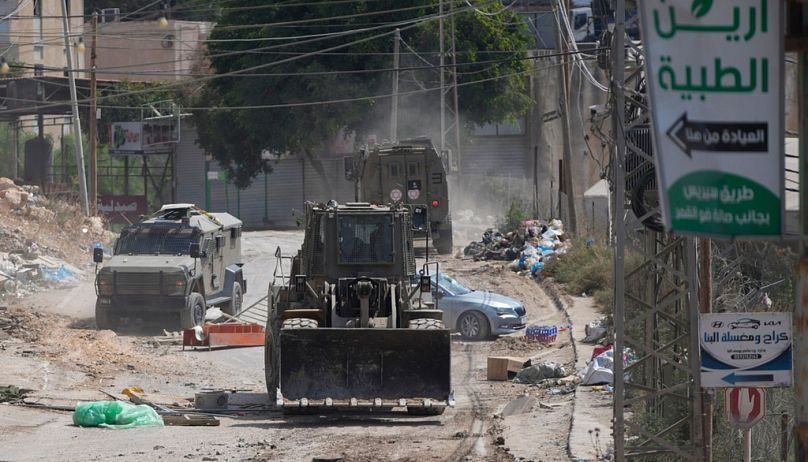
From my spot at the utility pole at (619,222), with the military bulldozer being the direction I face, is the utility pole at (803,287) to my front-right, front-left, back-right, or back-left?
back-left

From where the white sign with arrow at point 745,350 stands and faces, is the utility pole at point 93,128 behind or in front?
behind

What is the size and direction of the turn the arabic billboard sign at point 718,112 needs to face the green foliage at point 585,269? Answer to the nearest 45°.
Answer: approximately 180°

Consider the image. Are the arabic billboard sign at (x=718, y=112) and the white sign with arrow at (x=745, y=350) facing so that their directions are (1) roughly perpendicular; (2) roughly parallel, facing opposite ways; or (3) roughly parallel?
roughly parallel

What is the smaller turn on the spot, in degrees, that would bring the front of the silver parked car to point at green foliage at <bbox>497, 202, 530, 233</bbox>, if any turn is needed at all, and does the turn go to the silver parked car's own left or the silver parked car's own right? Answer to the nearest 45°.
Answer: approximately 135° to the silver parked car's own left

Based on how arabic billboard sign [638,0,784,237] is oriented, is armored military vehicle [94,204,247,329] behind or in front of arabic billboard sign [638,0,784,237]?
behind

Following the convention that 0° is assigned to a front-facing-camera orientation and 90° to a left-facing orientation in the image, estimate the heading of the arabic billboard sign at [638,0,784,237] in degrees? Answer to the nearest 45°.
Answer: approximately 0°

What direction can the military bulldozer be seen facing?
toward the camera

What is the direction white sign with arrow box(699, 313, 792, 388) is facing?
toward the camera
